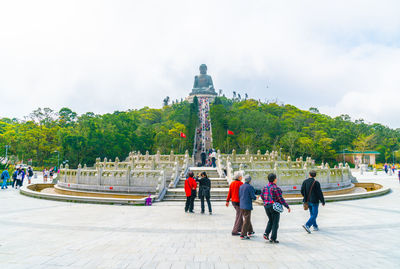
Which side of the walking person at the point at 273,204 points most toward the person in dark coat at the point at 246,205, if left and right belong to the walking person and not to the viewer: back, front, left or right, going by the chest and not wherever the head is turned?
left

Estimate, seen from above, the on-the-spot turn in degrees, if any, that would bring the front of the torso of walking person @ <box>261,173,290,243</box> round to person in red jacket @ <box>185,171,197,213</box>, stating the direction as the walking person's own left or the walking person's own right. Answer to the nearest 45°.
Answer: approximately 90° to the walking person's own left

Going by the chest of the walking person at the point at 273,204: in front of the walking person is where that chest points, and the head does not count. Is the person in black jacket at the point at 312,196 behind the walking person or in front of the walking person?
in front

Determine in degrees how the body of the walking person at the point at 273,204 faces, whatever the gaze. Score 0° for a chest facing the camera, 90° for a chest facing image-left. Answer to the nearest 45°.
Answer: approximately 225°

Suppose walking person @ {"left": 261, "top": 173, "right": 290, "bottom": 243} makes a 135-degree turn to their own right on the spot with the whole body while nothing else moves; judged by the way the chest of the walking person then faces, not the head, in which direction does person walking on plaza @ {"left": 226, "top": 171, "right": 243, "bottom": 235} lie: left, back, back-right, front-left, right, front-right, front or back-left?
back-right
